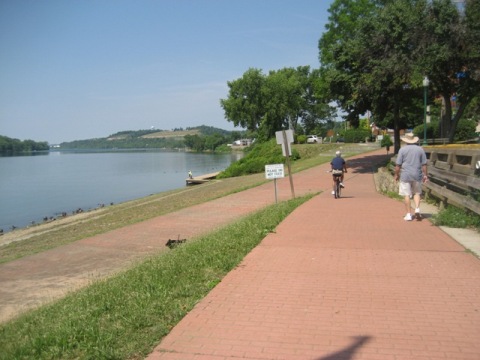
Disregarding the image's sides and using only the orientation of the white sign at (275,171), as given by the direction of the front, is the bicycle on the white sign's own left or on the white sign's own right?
on the white sign's own left

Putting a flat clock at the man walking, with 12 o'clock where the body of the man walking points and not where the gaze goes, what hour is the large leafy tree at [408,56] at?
The large leafy tree is roughly at 12 o'clock from the man walking.

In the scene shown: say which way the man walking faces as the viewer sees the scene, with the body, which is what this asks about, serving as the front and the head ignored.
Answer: away from the camera

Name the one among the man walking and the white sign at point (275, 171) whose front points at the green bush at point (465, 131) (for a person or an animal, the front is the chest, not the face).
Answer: the man walking

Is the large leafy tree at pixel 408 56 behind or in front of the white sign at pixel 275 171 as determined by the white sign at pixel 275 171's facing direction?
behind

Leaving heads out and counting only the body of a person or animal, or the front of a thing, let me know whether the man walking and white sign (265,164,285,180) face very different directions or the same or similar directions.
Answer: very different directions

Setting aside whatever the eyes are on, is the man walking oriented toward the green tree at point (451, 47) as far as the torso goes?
yes

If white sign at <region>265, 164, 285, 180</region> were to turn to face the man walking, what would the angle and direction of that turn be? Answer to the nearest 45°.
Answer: approximately 45° to its left

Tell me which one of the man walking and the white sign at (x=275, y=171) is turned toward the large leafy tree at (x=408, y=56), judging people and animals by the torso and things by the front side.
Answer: the man walking

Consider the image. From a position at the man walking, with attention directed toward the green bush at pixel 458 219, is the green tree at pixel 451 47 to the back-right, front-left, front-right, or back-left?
back-left

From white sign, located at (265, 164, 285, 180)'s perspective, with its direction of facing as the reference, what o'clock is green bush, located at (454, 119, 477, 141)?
The green bush is roughly at 7 o'clock from the white sign.

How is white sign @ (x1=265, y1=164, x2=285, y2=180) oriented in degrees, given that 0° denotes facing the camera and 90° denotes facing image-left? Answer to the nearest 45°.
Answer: approximately 0°

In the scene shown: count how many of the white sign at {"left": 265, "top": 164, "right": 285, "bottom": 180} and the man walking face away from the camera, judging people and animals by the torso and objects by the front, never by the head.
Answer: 1
